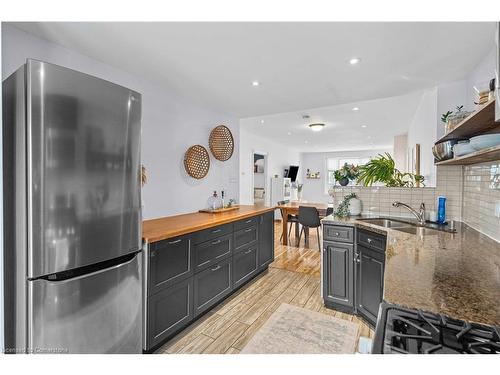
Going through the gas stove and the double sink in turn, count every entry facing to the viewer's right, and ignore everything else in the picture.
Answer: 0

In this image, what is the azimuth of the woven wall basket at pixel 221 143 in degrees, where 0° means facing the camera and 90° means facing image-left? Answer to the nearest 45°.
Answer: approximately 315°

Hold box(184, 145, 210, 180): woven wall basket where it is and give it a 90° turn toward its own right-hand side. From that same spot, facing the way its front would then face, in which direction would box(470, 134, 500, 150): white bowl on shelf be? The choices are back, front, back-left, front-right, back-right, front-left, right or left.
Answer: left

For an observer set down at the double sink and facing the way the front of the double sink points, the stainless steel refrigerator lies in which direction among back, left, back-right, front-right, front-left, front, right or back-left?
front

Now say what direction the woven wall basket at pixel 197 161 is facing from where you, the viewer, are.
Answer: facing the viewer and to the right of the viewer

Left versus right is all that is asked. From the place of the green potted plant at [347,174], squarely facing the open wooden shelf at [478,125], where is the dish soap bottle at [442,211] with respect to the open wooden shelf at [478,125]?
left

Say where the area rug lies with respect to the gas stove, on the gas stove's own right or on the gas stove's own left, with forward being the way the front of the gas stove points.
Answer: on the gas stove's own right

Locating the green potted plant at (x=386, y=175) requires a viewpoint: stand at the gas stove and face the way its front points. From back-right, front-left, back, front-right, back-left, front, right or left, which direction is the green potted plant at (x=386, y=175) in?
back-right

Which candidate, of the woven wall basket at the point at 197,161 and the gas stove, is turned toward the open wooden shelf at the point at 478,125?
the woven wall basket

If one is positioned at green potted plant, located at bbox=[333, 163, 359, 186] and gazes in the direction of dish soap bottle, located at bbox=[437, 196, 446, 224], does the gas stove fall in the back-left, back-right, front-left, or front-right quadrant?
front-right

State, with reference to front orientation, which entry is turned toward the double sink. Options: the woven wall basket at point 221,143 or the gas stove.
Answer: the woven wall basket

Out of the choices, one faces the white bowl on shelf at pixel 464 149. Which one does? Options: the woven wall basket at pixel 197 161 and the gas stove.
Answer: the woven wall basket

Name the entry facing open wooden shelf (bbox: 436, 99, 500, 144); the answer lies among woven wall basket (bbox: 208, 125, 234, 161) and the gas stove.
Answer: the woven wall basket

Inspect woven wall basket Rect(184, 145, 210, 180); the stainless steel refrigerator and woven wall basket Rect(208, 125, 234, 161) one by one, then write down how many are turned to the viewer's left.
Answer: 0

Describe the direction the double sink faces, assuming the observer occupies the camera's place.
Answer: facing the viewer and to the left of the viewer

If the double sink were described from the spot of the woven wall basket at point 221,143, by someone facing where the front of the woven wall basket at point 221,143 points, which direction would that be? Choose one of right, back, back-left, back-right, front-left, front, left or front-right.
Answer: front

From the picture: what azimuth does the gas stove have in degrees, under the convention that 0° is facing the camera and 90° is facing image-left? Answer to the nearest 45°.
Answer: approximately 45°
